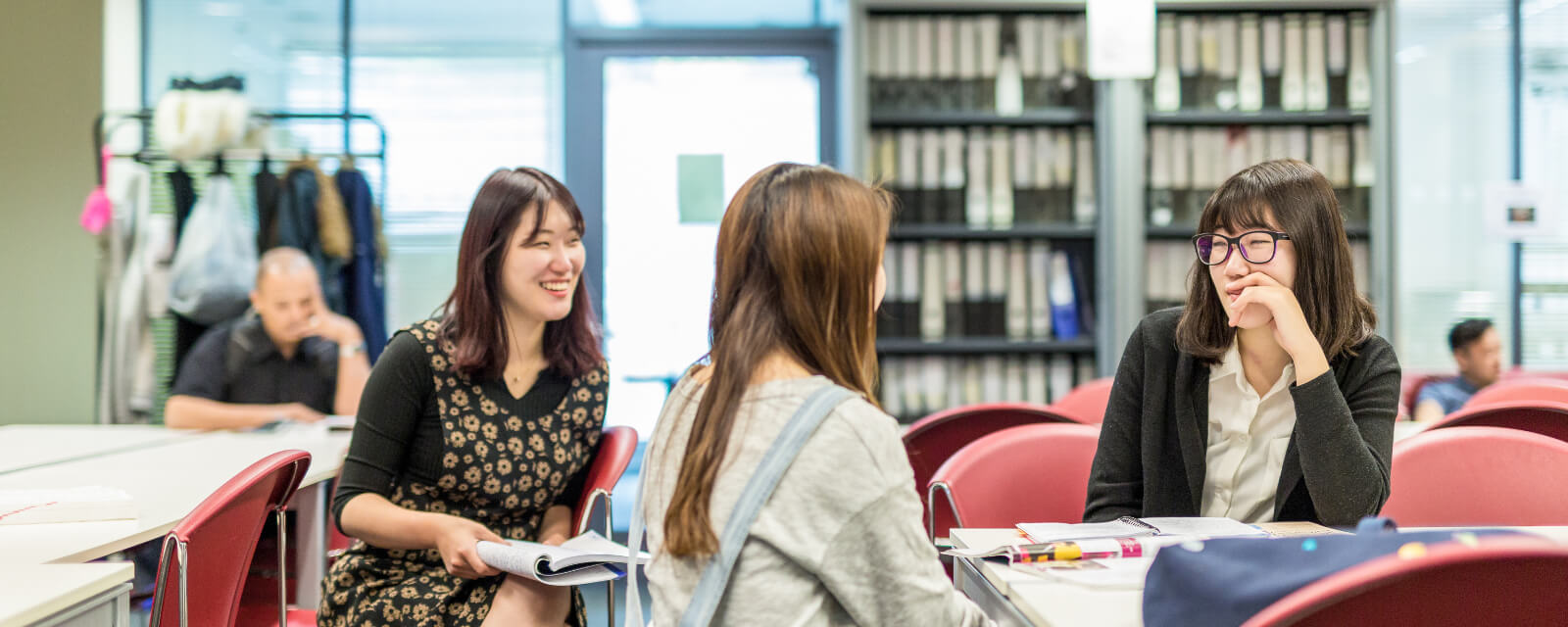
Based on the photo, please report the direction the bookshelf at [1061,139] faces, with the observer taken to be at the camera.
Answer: facing the viewer

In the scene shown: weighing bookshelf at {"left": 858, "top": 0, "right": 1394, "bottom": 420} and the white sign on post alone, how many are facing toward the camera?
2

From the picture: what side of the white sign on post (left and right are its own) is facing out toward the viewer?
front

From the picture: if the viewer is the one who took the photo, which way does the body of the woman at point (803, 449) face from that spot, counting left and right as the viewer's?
facing away from the viewer and to the right of the viewer

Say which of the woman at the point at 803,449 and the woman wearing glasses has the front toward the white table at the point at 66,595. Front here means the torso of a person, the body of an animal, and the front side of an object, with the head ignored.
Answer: the woman wearing glasses

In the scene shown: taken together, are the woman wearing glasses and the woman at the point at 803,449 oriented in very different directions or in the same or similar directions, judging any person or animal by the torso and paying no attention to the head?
very different directions

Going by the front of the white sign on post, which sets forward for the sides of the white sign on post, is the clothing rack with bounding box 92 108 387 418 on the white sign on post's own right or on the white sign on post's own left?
on the white sign on post's own right
